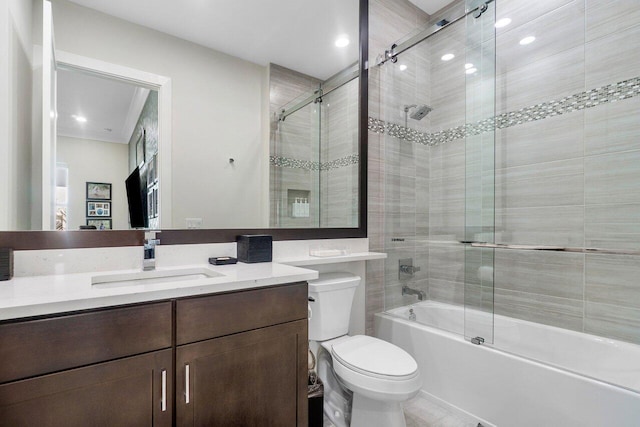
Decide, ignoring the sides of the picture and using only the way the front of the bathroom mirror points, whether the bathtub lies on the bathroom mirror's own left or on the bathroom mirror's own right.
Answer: on the bathroom mirror's own left

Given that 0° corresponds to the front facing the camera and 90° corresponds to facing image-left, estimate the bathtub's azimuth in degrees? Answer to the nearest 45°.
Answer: approximately 45°
